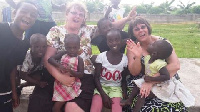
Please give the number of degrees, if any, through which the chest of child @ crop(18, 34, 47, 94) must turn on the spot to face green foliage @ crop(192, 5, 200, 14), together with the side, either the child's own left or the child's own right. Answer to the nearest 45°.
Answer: approximately 90° to the child's own left

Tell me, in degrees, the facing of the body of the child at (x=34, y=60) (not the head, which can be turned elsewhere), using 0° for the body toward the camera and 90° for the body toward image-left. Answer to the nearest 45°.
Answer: approximately 315°

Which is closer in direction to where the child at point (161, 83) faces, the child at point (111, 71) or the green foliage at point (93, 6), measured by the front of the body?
the child

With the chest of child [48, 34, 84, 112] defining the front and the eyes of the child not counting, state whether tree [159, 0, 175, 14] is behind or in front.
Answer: behind

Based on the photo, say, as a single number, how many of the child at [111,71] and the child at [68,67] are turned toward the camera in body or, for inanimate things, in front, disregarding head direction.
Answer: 2

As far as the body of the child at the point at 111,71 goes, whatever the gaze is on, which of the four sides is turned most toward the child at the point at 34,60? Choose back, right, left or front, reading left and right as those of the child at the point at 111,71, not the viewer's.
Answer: right

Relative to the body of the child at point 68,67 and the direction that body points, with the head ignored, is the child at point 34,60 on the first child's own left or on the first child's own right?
on the first child's own right
